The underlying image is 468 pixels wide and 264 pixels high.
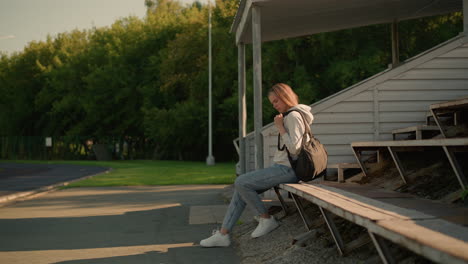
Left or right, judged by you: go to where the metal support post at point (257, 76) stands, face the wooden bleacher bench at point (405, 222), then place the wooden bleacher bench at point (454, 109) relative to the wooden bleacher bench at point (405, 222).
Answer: left

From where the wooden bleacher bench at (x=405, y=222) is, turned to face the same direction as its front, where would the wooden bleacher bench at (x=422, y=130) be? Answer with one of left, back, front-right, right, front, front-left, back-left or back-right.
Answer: back-right

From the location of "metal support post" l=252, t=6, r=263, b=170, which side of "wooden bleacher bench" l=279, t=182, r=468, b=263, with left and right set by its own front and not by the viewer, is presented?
right

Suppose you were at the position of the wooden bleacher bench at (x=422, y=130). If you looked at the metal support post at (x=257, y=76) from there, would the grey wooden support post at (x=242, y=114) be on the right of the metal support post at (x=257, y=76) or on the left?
right

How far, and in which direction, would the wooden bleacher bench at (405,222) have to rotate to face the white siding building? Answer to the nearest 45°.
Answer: approximately 135° to its right
